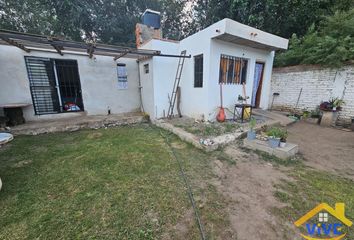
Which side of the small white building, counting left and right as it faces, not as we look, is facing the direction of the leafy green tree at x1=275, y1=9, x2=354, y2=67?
left

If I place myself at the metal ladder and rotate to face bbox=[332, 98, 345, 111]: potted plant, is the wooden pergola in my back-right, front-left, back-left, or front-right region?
back-right

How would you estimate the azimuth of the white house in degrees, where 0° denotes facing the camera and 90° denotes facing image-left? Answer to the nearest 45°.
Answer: approximately 315°

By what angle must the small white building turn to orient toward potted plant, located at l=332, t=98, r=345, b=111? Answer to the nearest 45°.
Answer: approximately 45° to its left

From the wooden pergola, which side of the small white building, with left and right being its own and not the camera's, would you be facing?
right

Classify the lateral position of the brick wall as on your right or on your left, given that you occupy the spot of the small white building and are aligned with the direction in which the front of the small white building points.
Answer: on your left
